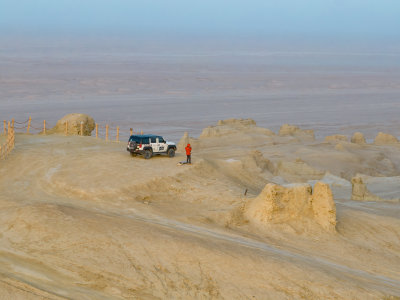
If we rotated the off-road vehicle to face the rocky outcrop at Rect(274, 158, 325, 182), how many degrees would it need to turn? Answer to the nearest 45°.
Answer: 0° — it already faces it

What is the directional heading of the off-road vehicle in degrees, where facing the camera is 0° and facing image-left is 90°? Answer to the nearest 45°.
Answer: approximately 225°

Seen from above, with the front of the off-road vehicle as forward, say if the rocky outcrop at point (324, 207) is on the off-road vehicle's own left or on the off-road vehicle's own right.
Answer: on the off-road vehicle's own right

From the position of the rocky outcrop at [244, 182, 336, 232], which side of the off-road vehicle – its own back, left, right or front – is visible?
right
